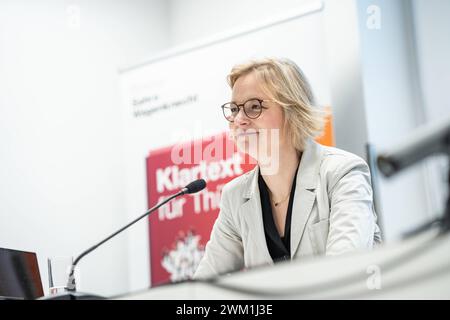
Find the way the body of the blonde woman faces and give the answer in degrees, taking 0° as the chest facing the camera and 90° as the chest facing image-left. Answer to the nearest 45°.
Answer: approximately 45°

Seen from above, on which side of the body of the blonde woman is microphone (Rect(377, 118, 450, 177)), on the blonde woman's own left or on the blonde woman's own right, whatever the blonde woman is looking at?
on the blonde woman's own left

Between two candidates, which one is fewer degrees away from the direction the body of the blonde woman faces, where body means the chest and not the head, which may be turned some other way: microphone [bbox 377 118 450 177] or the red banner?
the microphone

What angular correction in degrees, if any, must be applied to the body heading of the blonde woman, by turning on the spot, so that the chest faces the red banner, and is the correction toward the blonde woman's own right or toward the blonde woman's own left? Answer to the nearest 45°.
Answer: approximately 135° to the blonde woman's own right
